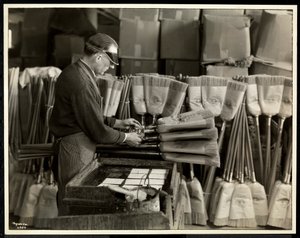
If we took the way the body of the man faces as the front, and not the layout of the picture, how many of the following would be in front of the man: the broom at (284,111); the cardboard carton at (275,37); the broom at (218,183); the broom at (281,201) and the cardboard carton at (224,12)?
5

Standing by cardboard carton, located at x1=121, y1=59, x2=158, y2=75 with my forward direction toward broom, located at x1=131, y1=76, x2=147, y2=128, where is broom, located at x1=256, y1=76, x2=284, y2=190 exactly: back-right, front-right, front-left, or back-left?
front-left

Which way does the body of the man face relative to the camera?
to the viewer's right

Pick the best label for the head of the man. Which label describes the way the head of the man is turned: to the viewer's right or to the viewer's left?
to the viewer's right

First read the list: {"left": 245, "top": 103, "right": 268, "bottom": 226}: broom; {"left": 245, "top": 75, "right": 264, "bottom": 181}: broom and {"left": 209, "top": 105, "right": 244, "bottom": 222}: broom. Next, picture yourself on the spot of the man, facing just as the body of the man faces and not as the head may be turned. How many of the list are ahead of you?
3

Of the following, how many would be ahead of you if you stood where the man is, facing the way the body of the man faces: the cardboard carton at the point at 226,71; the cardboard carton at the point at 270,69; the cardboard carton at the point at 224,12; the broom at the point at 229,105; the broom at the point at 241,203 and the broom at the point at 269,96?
6

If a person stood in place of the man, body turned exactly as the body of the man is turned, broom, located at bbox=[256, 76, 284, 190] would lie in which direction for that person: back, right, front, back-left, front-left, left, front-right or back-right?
front

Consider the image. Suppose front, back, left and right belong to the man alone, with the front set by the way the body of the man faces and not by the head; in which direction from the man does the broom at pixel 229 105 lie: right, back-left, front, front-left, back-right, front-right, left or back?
front

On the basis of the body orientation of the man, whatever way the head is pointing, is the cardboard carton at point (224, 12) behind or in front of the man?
in front
